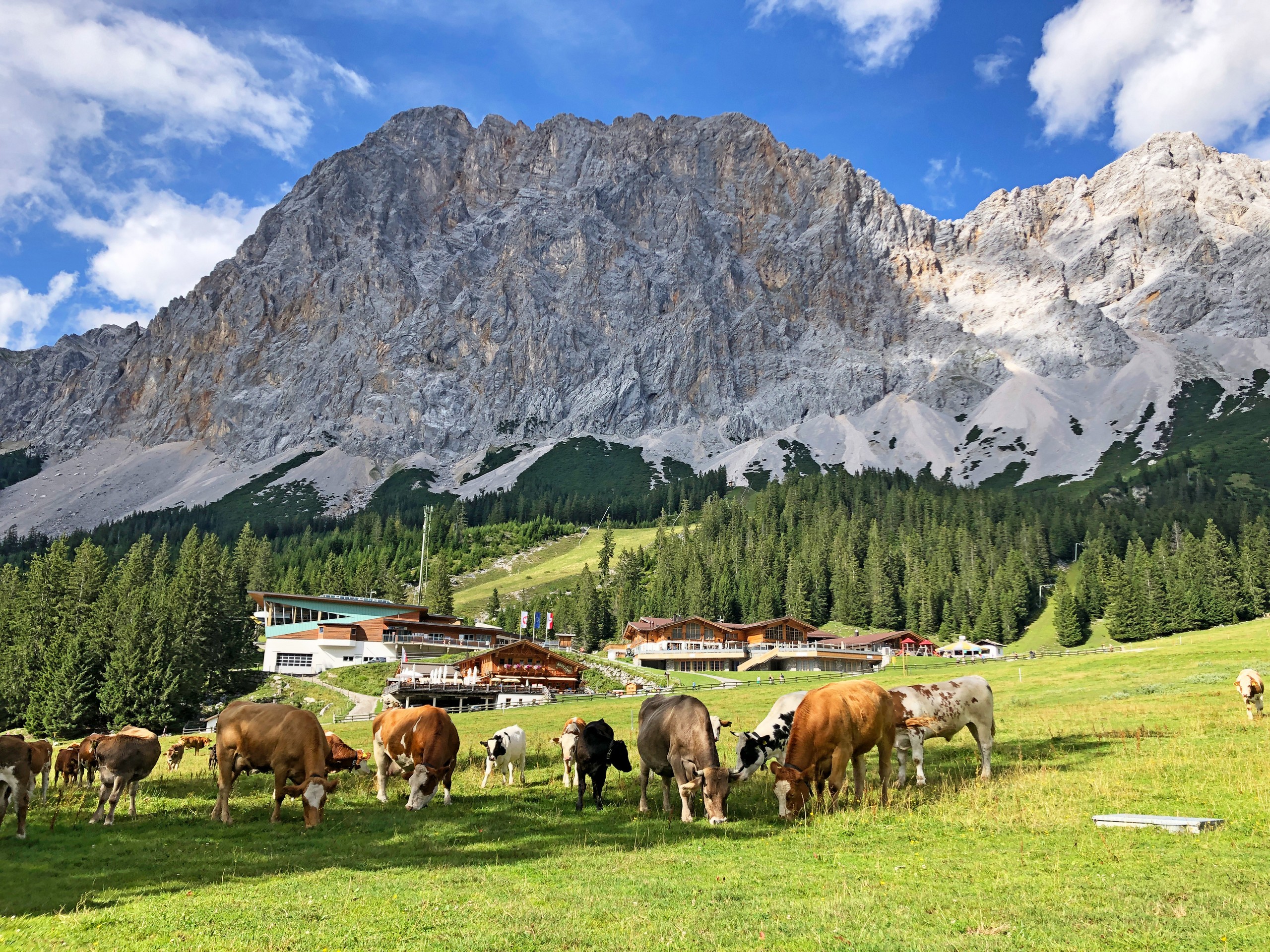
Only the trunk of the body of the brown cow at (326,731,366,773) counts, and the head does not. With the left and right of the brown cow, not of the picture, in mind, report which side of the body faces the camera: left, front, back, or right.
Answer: right

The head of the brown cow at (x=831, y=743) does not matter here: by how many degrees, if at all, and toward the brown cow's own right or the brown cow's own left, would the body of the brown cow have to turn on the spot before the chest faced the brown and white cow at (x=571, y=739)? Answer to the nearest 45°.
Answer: approximately 90° to the brown cow's own right

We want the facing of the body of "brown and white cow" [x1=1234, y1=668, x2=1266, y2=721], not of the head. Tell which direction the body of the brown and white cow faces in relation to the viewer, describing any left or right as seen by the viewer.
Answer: facing the viewer

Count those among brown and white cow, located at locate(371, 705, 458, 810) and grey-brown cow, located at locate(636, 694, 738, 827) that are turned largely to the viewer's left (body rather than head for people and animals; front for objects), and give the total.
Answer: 0

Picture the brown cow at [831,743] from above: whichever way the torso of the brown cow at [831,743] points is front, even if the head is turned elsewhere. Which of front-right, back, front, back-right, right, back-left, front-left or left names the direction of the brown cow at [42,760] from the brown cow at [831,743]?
front-right

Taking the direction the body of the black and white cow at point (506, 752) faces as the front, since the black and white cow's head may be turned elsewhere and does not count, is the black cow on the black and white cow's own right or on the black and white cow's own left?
on the black and white cow's own left

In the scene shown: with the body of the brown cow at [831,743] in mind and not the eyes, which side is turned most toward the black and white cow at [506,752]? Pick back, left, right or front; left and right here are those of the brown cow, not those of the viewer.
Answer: right

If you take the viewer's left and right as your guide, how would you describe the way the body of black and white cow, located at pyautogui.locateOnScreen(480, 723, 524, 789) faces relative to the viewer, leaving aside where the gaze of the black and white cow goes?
facing the viewer and to the left of the viewer

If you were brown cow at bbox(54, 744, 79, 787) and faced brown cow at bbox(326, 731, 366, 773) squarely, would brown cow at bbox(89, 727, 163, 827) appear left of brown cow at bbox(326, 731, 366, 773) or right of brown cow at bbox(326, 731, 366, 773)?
right

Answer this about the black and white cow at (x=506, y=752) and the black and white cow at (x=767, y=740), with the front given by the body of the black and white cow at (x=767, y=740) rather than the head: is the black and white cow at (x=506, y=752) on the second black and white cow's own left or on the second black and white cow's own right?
on the second black and white cow's own right

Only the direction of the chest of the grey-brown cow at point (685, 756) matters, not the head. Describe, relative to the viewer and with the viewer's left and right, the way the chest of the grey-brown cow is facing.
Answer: facing the viewer and to the right of the viewer

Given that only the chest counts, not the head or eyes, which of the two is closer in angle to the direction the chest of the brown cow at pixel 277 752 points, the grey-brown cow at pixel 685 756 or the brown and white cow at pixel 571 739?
the grey-brown cow

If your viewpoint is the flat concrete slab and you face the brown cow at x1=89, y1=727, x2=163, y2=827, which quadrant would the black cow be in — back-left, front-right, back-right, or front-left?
front-right
